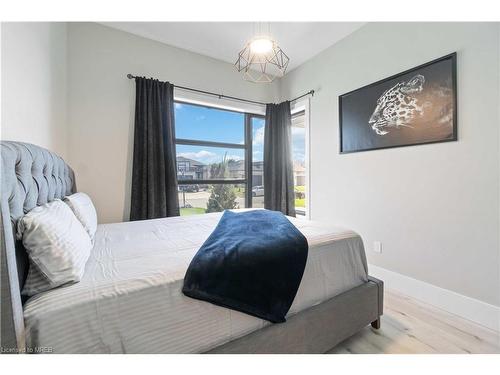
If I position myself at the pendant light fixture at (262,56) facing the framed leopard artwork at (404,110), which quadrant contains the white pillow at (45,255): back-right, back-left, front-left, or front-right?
back-right

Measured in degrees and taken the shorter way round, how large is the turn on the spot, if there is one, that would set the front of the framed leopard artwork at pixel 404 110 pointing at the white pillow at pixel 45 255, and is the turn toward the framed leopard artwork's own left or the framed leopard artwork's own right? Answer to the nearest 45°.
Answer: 0° — it already faces it

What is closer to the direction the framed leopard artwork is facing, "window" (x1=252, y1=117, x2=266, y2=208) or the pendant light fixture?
the pendant light fixture

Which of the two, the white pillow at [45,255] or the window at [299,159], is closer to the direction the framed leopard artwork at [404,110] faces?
the white pillow

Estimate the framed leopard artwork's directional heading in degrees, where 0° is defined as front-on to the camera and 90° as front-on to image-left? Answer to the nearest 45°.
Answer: approximately 45°
